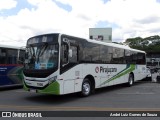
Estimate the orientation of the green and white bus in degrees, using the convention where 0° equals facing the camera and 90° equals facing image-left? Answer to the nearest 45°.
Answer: approximately 45°
